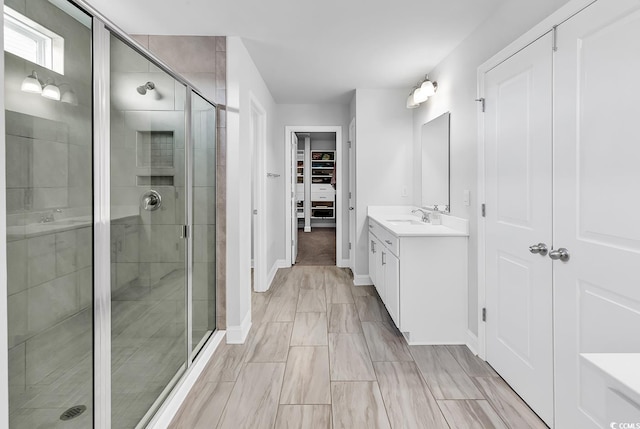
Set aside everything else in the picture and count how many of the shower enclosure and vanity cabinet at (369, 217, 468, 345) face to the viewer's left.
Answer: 1

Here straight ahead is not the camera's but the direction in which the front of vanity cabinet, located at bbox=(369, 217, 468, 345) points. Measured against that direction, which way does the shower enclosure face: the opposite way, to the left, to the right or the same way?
the opposite way

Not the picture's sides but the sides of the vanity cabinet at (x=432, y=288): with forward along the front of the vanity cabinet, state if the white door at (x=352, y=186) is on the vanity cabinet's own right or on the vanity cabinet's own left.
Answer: on the vanity cabinet's own right

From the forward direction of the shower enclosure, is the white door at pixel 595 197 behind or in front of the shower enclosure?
in front

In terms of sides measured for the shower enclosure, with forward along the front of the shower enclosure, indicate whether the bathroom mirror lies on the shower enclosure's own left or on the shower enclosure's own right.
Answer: on the shower enclosure's own left

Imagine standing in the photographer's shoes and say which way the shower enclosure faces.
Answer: facing the viewer and to the right of the viewer

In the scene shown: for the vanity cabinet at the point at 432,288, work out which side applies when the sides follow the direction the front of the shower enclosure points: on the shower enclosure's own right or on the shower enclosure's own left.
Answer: on the shower enclosure's own left

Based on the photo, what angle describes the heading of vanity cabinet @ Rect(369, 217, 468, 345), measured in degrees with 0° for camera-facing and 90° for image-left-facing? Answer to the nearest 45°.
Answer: approximately 90°

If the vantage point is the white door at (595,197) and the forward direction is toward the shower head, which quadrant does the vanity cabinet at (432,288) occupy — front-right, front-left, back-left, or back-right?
front-right

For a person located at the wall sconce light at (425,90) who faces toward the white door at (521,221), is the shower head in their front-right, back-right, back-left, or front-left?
front-right
